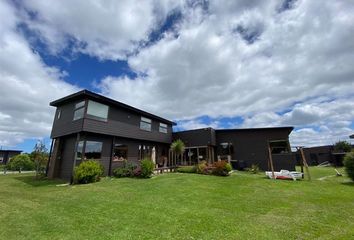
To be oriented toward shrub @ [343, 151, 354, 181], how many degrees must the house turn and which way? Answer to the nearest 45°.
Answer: approximately 45° to its left

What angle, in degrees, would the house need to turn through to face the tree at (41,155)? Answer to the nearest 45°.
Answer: approximately 135° to its right

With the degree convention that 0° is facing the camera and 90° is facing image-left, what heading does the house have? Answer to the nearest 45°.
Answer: approximately 315°

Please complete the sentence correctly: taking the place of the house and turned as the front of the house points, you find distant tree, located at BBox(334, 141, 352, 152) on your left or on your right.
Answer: on your left

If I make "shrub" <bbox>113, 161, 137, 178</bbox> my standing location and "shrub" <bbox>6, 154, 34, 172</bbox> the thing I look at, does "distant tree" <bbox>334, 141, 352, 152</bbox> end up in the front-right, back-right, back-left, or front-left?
back-right
